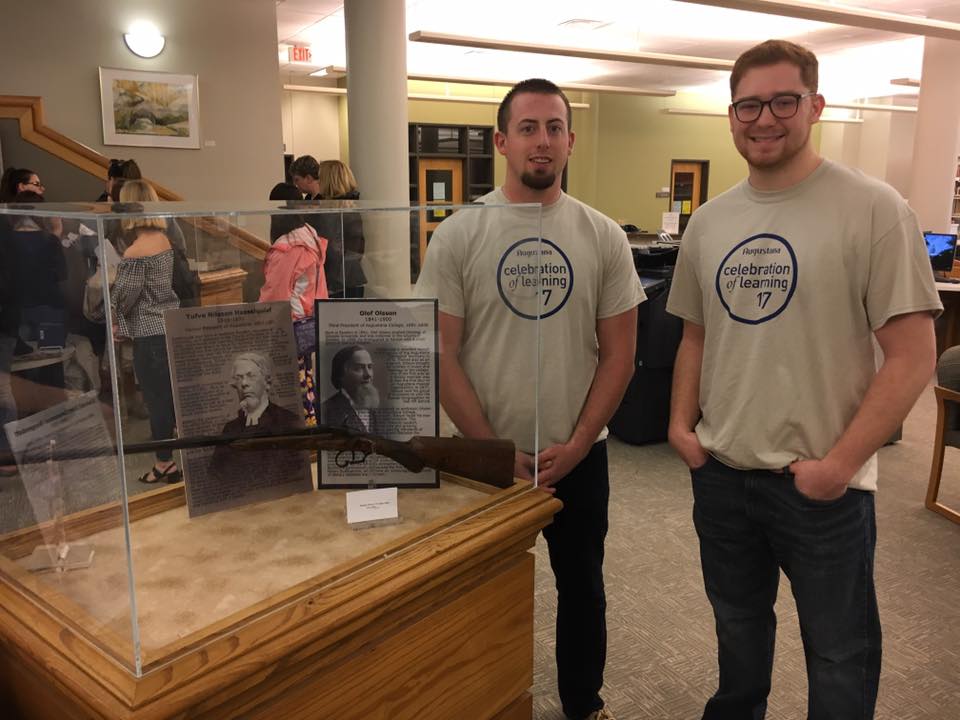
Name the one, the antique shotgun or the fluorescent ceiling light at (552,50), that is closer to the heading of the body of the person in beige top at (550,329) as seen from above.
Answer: the antique shotgun

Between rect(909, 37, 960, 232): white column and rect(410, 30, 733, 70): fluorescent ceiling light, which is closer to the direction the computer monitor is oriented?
the fluorescent ceiling light

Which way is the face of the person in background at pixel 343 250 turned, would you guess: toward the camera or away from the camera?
away from the camera

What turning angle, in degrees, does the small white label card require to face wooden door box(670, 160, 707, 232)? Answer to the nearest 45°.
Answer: approximately 135° to its left

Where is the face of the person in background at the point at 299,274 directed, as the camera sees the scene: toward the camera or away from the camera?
away from the camera

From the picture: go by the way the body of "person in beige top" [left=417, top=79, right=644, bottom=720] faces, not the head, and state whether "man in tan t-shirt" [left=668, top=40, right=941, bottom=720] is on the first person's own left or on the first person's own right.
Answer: on the first person's own left

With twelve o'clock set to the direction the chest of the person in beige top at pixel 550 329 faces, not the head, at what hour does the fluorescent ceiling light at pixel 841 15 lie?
The fluorescent ceiling light is roughly at 7 o'clock from the person in beige top.

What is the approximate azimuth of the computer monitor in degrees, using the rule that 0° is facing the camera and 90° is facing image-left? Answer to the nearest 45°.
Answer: approximately 0°

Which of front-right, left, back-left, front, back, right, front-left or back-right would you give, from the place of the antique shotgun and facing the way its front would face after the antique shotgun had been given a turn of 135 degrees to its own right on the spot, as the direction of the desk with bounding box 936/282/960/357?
front

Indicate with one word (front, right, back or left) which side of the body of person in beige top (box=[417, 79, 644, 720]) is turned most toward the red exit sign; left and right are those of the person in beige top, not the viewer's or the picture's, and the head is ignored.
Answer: back

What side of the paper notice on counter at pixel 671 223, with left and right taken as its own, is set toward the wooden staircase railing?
right

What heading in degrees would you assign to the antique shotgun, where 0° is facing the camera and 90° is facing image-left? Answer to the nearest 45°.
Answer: approximately 90°
